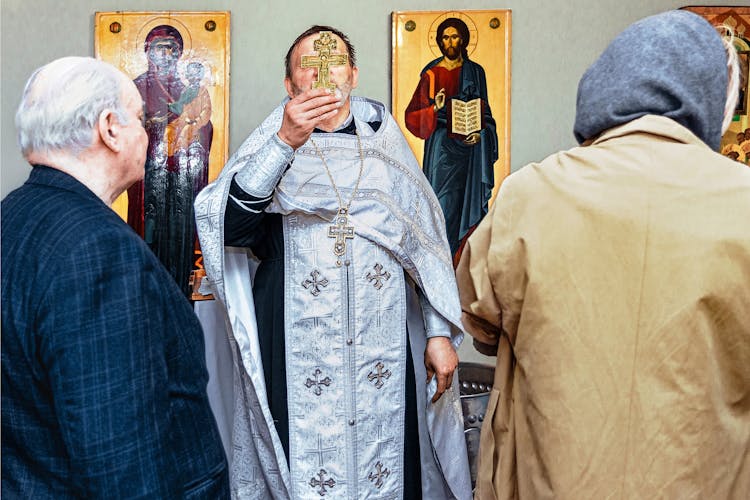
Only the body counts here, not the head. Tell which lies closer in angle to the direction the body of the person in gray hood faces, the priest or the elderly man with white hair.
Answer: the priest

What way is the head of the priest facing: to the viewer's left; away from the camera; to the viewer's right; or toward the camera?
toward the camera

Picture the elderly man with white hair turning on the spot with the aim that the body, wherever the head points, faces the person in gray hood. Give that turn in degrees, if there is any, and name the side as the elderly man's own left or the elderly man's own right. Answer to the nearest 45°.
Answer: approximately 45° to the elderly man's own right

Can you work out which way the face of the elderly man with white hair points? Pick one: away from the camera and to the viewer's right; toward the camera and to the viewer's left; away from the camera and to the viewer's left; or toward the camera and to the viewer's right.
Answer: away from the camera and to the viewer's right

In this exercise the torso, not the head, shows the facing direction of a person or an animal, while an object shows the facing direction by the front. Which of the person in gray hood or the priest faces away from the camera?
the person in gray hood

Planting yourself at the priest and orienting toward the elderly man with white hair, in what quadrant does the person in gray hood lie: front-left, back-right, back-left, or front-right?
front-left

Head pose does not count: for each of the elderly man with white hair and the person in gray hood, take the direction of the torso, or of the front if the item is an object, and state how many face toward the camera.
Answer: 0

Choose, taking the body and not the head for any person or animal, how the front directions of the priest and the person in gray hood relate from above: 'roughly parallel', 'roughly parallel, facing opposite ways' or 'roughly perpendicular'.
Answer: roughly parallel, facing opposite ways

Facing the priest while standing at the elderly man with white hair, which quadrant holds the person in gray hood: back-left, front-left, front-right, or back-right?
front-right

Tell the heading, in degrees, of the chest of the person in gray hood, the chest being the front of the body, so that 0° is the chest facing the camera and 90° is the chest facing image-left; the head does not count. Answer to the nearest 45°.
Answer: approximately 180°

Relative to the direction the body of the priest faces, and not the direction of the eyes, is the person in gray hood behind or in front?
in front

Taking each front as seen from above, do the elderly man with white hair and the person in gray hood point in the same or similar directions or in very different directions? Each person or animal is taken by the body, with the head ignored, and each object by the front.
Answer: same or similar directions

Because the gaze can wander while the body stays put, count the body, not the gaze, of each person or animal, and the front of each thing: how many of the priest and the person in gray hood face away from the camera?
1

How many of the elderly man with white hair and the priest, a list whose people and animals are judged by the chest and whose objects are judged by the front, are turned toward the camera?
1

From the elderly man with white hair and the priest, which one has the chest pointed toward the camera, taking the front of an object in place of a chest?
the priest

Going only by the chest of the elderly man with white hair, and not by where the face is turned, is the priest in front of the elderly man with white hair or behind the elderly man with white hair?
in front

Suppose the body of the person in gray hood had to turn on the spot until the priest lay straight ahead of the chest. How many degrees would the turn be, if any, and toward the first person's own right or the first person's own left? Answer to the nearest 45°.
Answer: approximately 45° to the first person's own left

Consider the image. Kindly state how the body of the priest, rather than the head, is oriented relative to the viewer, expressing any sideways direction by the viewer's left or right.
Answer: facing the viewer

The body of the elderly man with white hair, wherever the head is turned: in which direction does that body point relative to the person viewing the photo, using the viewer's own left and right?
facing away from the viewer and to the right of the viewer
